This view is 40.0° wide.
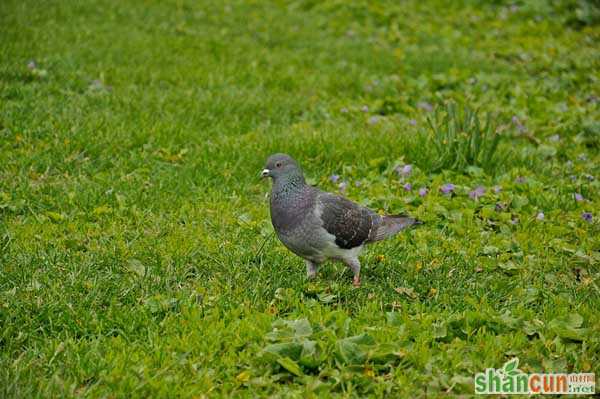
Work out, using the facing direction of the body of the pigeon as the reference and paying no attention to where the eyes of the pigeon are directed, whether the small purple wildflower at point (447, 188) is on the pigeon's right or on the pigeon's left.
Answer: on the pigeon's right

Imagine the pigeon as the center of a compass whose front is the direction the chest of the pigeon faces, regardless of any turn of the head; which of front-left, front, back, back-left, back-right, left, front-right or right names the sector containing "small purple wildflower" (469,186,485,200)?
back-right

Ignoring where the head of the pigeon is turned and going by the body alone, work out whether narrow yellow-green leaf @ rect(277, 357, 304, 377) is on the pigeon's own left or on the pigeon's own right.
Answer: on the pigeon's own left

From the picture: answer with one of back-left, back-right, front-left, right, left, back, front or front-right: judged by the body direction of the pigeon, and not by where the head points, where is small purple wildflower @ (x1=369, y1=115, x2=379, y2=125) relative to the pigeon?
right

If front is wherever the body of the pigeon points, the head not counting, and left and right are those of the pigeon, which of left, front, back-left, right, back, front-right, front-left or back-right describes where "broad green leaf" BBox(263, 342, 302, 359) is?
left

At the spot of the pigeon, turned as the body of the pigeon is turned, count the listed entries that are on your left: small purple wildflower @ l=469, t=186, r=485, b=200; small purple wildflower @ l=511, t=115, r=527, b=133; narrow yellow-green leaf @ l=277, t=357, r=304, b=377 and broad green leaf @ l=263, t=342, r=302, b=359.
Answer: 2

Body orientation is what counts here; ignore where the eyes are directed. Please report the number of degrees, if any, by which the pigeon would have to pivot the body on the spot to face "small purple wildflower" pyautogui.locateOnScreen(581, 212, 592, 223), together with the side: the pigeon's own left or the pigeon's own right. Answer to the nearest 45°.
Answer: approximately 135° to the pigeon's own right

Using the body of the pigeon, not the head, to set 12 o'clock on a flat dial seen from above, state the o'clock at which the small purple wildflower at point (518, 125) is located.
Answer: The small purple wildflower is roughly at 4 o'clock from the pigeon.

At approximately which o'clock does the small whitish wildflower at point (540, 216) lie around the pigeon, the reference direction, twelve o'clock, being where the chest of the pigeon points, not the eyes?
The small whitish wildflower is roughly at 5 o'clock from the pigeon.

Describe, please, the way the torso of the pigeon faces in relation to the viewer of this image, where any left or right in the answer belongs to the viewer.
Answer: facing to the left of the viewer

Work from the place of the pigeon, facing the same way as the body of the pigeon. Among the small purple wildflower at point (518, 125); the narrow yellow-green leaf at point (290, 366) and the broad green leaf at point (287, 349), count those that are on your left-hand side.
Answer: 2
